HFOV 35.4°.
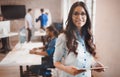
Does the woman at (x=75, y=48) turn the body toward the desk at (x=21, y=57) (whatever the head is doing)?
no

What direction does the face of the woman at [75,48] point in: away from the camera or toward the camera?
toward the camera

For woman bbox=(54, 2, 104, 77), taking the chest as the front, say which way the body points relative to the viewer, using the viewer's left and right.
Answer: facing the viewer and to the right of the viewer
